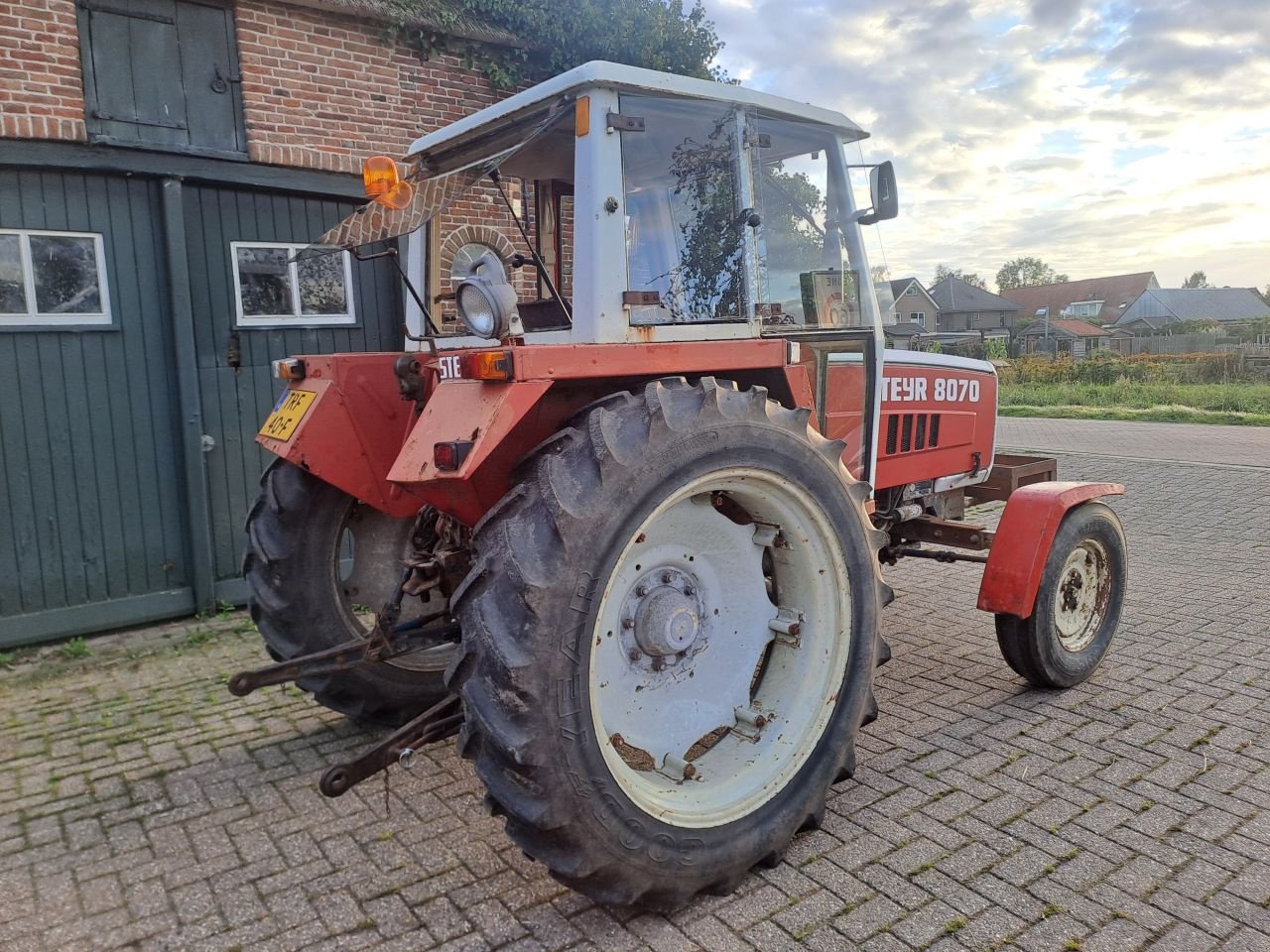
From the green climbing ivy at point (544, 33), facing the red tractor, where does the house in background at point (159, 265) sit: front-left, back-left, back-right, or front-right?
front-right

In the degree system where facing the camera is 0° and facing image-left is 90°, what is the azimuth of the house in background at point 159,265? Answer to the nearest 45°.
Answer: approximately 315°

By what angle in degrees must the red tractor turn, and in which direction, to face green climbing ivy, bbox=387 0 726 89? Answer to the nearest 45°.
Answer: approximately 45° to its left

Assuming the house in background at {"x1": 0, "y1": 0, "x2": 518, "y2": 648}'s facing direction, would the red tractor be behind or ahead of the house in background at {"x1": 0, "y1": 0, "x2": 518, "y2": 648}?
ahead

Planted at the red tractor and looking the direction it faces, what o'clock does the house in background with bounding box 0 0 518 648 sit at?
The house in background is roughly at 9 o'clock from the red tractor.

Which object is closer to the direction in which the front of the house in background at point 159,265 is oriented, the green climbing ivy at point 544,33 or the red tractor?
the red tractor

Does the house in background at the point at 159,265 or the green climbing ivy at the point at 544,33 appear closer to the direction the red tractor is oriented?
the green climbing ivy

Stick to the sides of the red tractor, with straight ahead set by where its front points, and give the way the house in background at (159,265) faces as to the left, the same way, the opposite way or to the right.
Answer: to the right

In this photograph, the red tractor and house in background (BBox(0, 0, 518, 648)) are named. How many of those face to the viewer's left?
0

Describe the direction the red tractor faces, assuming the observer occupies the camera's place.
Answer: facing away from the viewer and to the right of the viewer

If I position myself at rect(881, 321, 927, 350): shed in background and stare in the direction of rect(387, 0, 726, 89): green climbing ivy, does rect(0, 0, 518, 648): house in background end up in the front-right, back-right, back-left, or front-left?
front-left
